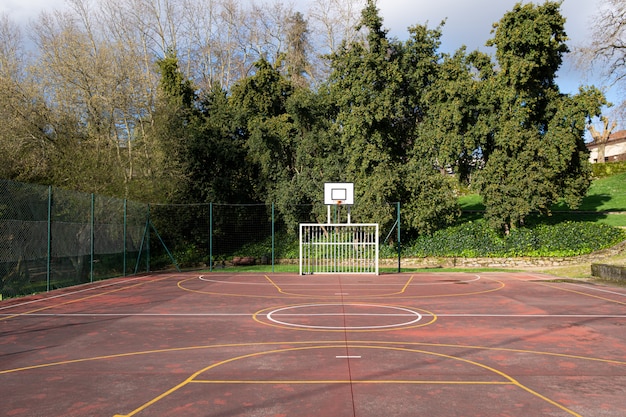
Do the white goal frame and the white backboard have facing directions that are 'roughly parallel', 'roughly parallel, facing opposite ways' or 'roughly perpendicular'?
roughly parallel

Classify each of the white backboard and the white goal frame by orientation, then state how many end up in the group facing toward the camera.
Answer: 2

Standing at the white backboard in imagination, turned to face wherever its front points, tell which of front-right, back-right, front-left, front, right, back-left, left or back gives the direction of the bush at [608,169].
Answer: back-left

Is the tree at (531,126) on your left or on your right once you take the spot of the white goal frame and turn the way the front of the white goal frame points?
on your left

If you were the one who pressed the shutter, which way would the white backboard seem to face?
facing the viewer

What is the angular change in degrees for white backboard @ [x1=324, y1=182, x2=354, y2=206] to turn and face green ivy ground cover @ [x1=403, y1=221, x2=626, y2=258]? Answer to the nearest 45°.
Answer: approximately 90° to its left

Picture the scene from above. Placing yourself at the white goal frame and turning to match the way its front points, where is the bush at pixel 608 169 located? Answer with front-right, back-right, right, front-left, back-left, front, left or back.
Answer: back-left

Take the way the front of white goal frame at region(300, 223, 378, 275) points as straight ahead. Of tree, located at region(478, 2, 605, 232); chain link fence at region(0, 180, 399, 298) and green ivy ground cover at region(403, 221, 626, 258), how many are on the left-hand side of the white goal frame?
2
